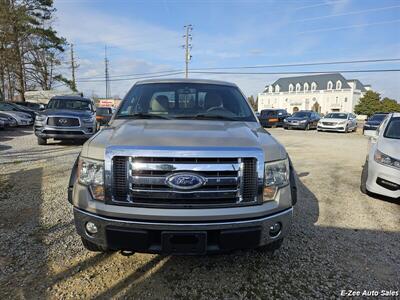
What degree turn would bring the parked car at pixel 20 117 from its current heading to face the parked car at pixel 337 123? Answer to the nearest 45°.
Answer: approximately 45° to its left

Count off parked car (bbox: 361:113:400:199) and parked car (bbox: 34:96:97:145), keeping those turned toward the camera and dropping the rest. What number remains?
2

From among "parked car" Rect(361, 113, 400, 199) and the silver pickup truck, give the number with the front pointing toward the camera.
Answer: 2

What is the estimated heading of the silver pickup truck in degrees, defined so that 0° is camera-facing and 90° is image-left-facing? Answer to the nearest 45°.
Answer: approximately 0°

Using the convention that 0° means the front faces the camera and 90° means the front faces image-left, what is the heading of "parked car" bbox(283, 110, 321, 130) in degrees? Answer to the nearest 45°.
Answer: approximately 45°
